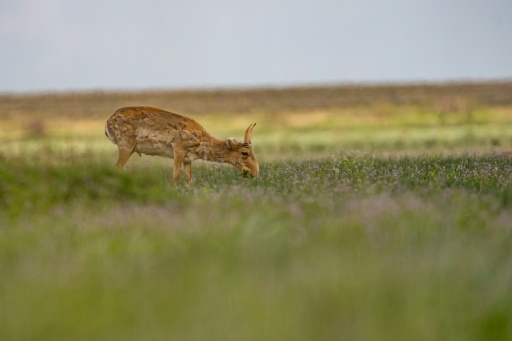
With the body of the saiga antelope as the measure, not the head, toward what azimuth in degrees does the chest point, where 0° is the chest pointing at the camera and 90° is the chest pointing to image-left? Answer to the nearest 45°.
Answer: approximately 270°
